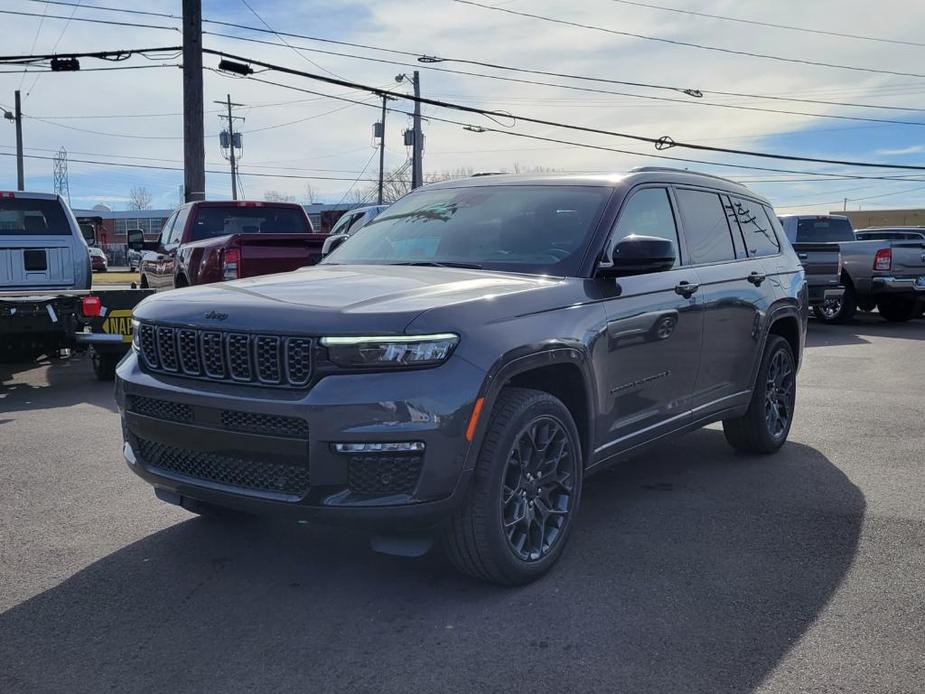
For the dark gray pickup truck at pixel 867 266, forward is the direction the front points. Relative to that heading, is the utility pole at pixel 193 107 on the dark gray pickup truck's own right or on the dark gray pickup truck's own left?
on the dark gray pickup truck's own left

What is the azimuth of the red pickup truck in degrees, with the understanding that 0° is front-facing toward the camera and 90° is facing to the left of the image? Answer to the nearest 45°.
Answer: approximately 135°

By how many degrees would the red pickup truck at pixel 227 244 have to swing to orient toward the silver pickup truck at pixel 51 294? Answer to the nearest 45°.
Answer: approximately 90° to its left

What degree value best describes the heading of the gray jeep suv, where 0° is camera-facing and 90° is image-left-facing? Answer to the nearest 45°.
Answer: approximately 45°

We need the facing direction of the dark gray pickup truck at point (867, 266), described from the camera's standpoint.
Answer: facing away from the viewer and to the left of the viewer

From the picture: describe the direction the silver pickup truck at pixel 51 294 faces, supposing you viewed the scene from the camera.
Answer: facing away from the viewer

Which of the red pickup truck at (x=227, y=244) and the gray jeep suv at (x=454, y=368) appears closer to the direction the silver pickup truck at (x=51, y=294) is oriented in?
the red pickup truck

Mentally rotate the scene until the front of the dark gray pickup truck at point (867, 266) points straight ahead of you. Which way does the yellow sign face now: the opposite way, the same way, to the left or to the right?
the opposite way

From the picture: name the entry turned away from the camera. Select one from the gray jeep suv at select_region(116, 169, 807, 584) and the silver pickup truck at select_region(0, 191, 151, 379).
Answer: the silver pickup truck
